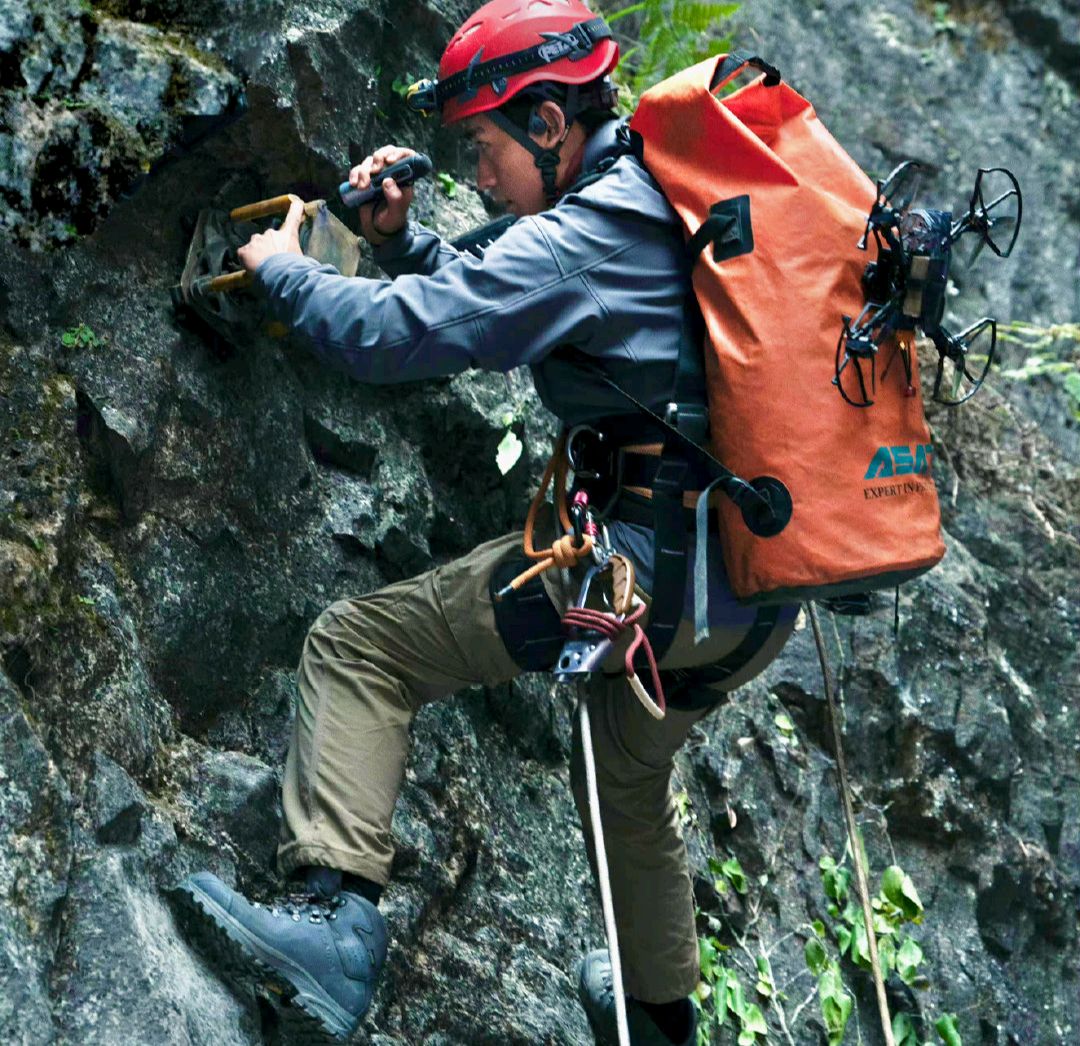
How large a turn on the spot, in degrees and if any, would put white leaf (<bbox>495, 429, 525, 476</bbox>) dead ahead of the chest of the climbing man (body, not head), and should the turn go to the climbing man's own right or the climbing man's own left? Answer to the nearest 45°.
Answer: approximately 90° to the climbing man's own right

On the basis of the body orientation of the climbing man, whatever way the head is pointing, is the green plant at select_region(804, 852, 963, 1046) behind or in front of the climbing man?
behind

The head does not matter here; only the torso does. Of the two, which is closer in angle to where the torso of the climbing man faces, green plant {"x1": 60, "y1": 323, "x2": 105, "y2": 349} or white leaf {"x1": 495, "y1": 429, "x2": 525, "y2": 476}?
the green plant

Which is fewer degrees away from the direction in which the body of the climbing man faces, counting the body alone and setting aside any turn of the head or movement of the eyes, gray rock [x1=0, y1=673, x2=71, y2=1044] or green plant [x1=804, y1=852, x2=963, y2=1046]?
the gray rock

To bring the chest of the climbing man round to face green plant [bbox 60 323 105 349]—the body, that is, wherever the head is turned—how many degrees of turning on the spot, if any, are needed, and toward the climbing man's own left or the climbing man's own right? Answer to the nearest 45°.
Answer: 0° — they already face it

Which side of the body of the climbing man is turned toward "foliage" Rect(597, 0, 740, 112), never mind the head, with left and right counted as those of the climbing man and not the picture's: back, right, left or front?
right

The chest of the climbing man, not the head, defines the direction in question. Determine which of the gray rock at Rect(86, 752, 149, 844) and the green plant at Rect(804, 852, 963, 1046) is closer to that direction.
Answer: the gray rock

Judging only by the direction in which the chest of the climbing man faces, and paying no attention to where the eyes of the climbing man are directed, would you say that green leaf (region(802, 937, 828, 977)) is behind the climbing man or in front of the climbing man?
behind

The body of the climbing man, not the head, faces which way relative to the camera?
to the viewer's left

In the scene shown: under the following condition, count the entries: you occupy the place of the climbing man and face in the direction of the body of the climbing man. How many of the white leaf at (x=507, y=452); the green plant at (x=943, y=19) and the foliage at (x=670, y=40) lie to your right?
3
